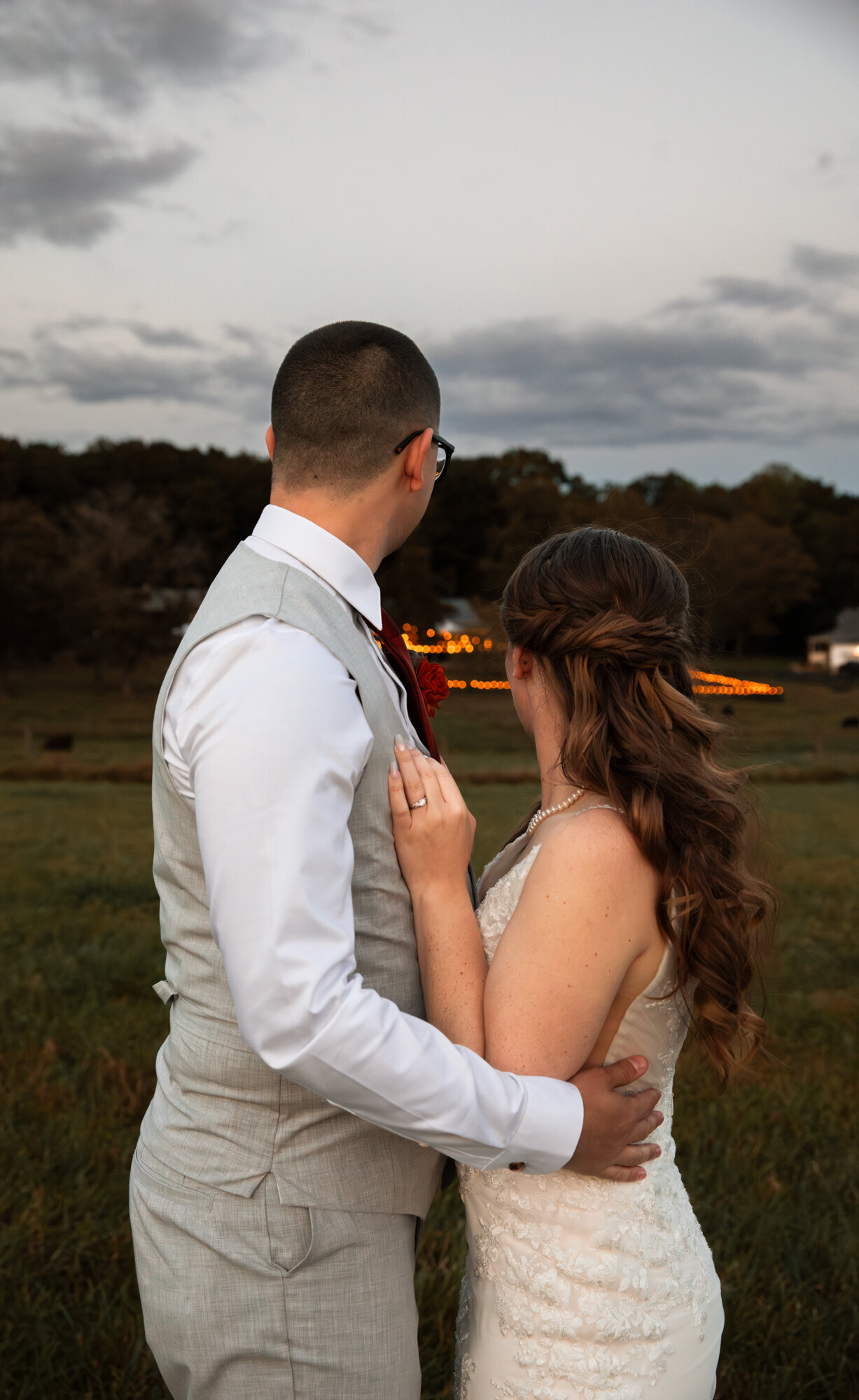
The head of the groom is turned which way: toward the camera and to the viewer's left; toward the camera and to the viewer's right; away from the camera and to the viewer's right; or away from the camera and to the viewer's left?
away from the camera and to the viewer's right

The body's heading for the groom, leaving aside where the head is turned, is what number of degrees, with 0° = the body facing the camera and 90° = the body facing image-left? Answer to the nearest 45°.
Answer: approximately 270°

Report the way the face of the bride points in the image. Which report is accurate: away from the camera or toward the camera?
away from the camera
